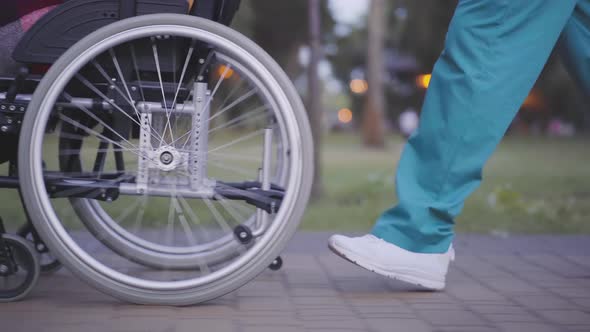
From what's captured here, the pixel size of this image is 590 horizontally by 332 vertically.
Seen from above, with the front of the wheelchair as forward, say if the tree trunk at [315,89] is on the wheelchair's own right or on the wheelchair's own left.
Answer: on the wheelchair's own right

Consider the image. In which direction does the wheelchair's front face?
to the viewer's left

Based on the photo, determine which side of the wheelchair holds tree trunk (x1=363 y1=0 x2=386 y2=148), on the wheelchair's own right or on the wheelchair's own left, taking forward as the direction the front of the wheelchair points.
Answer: on the wheelchair's own right
